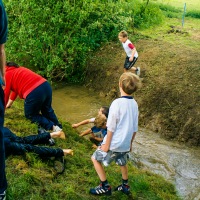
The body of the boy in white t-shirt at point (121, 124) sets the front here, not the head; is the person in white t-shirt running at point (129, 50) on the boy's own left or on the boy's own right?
on the boy's own right

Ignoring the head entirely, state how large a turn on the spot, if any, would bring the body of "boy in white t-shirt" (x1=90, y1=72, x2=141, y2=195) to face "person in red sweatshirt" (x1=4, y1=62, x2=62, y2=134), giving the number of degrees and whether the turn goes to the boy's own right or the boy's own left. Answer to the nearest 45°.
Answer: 0° — they already face them

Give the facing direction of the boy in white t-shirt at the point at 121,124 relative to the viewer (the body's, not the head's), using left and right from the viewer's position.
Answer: facing away from the viewer and to the left of the viewer
